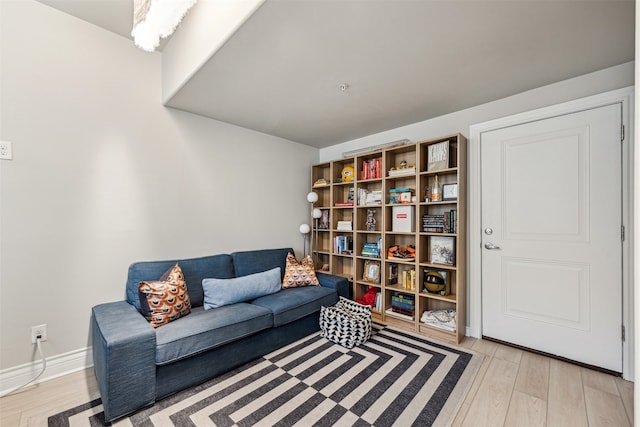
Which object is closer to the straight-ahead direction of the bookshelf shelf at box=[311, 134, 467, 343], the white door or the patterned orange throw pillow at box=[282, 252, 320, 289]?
the patterned orange throw pillow

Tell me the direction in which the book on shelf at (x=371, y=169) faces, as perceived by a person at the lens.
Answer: facing the viewer and to the left of the viewer

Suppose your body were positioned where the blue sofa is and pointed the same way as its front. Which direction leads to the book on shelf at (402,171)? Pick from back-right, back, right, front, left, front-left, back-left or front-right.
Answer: front-left

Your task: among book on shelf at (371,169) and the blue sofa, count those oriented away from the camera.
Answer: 0

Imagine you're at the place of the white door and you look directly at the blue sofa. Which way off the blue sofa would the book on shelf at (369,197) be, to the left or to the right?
right

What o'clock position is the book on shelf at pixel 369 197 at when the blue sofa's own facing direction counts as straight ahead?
The book on shelf is roughly at 10 o'clock from the blue sofa.

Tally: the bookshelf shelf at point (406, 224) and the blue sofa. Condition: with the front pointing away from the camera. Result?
0

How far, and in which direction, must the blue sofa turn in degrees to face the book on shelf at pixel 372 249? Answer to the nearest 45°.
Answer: approximately 45° to its left

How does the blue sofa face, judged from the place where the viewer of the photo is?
facing the viewer and to the right of the viewer

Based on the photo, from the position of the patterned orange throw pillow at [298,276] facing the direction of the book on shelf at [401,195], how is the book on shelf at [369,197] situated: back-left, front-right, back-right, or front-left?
front-left
